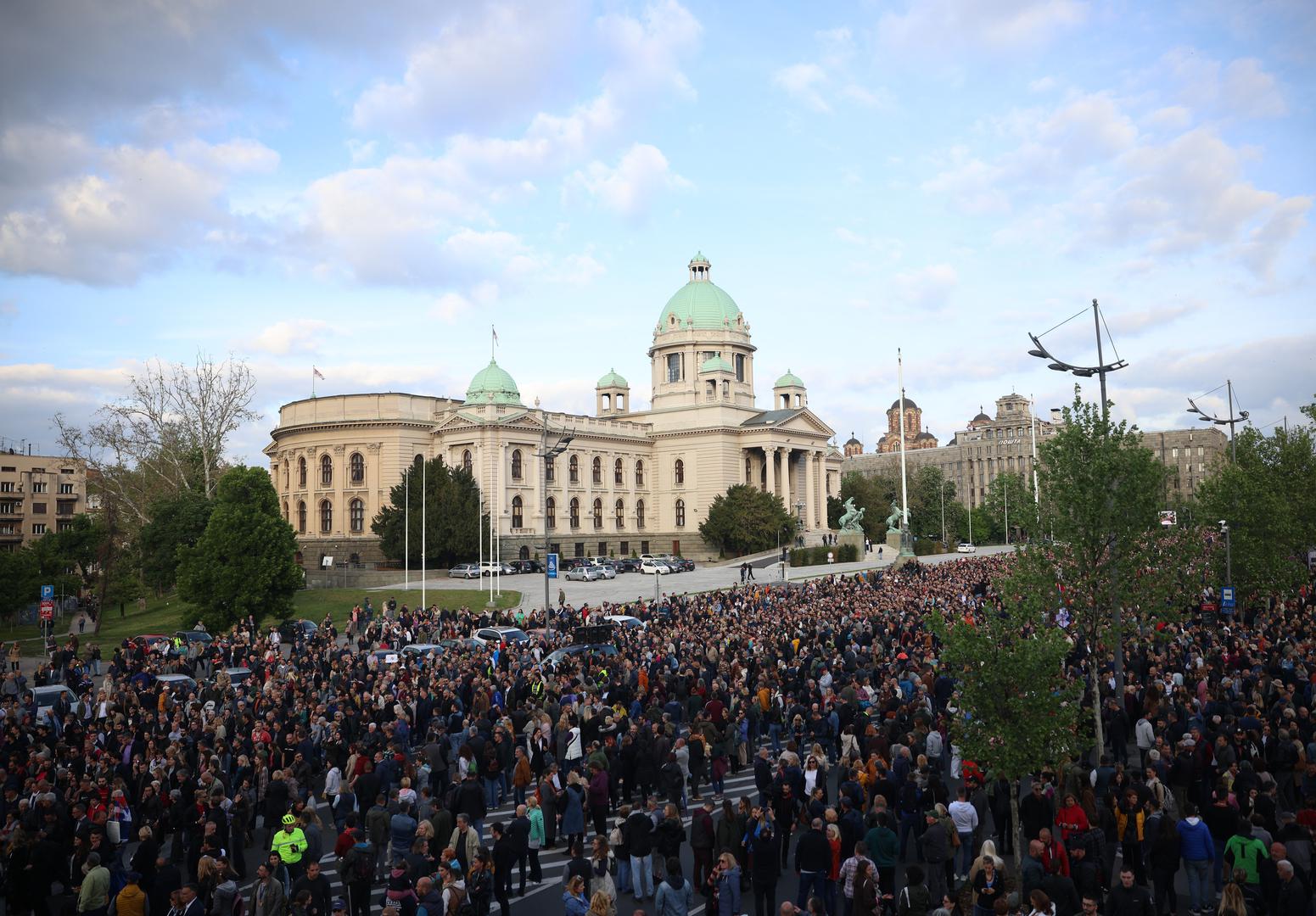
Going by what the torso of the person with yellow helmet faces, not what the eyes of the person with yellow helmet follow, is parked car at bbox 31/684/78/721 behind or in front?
behind

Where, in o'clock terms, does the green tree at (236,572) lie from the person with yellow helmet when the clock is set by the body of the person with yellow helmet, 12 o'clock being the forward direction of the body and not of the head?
The green tree is roughly at 6 o'clock from the person with yellow helmet.

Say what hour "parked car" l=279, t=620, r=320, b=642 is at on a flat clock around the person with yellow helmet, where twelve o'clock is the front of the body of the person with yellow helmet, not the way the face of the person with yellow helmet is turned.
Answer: The parked car is roughly at 6 o'clock from the person with yellow helmet.

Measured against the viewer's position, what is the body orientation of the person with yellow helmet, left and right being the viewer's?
facing the viewer

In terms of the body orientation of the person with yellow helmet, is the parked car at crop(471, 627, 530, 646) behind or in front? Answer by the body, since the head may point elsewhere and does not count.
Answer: behind

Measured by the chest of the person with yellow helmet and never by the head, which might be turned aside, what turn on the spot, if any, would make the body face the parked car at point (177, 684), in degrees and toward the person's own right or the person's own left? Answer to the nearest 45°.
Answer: approximately 180°

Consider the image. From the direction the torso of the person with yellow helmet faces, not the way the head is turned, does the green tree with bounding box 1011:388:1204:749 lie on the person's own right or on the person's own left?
on the person's own left

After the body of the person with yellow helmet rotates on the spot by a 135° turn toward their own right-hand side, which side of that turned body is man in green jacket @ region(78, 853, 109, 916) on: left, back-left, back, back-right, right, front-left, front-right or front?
front-left
